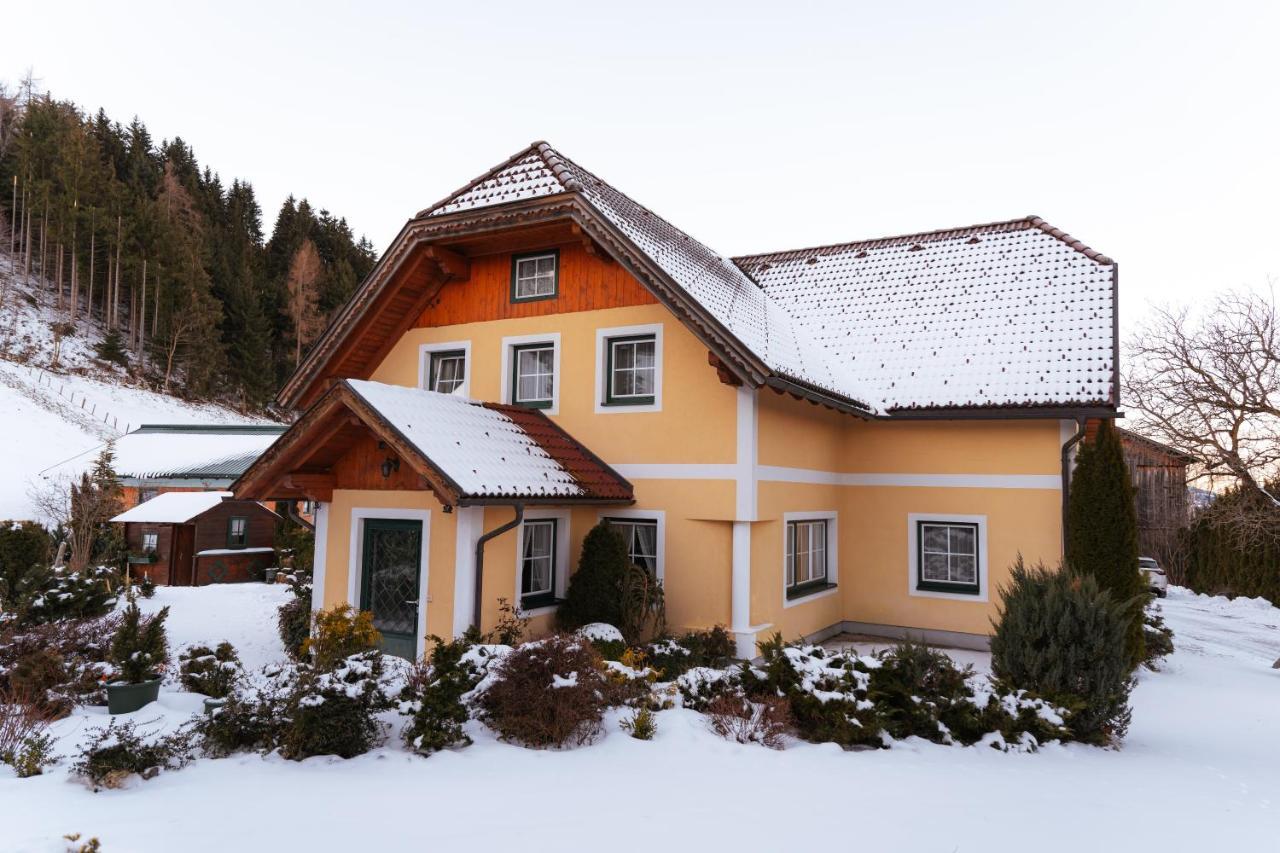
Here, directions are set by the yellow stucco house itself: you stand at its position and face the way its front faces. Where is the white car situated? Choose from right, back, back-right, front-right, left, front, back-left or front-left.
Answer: back

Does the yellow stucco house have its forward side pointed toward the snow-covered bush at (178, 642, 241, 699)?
yes

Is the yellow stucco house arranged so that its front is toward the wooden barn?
no

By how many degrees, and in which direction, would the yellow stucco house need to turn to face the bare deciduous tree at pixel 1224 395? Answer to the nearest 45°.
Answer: approximately 180°

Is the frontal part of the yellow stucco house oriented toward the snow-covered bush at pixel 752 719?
no

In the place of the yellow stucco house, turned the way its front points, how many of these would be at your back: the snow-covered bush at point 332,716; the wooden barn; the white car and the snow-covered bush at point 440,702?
2

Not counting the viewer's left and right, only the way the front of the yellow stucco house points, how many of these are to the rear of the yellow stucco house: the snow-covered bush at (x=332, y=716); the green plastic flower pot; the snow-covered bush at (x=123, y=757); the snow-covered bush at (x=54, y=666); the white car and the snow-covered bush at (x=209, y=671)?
1

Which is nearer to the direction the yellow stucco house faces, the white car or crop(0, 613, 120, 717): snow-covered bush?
the snow-covered bush

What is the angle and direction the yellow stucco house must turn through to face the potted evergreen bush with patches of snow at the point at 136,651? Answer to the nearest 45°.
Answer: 0° — it already faces it

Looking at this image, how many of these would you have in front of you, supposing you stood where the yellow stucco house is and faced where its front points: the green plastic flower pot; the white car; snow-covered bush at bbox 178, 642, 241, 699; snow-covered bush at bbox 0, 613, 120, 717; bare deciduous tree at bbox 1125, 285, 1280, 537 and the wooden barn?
3

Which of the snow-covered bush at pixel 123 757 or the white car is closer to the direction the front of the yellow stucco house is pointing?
the snow-covered bush

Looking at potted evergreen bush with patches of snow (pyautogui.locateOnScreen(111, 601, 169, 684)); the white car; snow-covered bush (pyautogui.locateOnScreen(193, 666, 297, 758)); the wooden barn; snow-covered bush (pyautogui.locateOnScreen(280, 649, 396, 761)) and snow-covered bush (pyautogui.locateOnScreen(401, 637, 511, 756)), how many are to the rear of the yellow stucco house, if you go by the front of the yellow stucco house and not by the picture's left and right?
2

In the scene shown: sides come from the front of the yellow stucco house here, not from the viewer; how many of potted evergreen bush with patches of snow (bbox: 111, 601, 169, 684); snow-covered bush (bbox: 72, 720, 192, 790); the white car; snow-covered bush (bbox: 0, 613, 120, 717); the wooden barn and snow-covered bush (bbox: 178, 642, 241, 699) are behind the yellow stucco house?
2

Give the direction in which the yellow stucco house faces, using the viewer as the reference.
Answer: facing the viewer and to the left of the viewer

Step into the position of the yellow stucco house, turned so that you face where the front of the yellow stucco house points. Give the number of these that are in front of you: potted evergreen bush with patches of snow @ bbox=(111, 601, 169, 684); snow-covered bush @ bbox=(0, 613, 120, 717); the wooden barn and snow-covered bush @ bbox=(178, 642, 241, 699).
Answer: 3

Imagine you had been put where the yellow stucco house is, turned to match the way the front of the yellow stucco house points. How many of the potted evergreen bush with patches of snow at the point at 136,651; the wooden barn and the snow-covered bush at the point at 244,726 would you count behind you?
1

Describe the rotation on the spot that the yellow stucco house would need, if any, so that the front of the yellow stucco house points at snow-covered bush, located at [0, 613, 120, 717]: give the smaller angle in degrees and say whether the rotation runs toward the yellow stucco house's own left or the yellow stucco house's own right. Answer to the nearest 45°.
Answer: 0° — it already faces it
